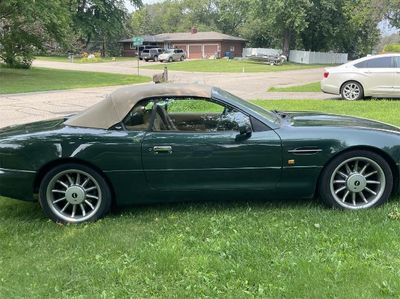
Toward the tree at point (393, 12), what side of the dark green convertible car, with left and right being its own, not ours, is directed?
left

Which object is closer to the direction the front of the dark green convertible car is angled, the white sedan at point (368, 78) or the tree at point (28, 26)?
the white sedan

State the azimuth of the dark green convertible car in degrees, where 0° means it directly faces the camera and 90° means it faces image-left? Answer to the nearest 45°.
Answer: approximately 270°

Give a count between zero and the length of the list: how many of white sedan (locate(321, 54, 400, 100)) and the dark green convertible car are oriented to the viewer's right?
2

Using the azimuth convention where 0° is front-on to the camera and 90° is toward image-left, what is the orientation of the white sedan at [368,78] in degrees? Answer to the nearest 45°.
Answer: approximately 270°

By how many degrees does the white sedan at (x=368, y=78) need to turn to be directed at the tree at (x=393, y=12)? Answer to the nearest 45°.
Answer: approximately 90° to its left

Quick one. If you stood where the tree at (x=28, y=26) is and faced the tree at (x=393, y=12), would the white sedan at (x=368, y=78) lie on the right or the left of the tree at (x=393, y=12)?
right

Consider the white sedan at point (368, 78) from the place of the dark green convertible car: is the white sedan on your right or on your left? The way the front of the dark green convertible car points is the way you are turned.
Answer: on your left
